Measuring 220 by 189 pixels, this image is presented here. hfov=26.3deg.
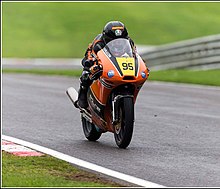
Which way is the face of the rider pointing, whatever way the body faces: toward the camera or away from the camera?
toward the camera

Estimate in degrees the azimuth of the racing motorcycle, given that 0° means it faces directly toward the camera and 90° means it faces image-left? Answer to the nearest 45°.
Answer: approximately 315°
